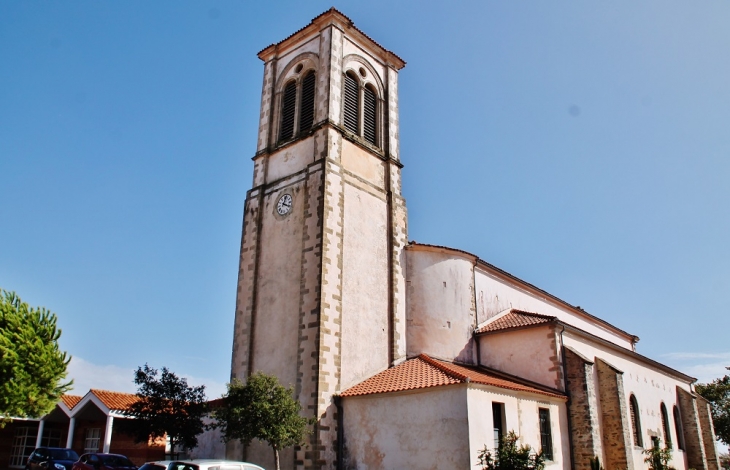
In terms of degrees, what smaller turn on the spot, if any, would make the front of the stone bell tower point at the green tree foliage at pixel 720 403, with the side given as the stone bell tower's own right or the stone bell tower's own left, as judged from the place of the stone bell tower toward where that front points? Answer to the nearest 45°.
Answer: approximately 180°

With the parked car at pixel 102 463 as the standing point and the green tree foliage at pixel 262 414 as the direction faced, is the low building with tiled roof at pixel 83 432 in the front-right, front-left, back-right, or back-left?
back-left

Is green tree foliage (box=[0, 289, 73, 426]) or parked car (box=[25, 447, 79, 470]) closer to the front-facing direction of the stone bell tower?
the green tree foliage

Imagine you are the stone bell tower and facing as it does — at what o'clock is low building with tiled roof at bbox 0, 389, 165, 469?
The low building with tiled roof is roughly at 3 o'clock from the stone bell tower.

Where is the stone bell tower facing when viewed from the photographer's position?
facing the viewer and to the left of the viewer

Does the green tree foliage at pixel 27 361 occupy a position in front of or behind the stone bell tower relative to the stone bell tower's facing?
in front

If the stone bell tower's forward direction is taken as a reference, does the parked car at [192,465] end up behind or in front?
in front

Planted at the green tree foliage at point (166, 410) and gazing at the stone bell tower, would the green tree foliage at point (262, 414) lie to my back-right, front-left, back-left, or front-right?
front-right

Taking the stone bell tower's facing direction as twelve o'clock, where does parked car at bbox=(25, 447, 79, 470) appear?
The parked car is roughly at 2 o'clock from the stone bell tower.
